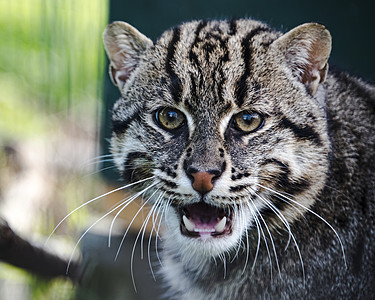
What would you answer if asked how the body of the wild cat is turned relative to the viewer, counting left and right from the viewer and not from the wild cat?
facing the viewer and to the left of the viewer
